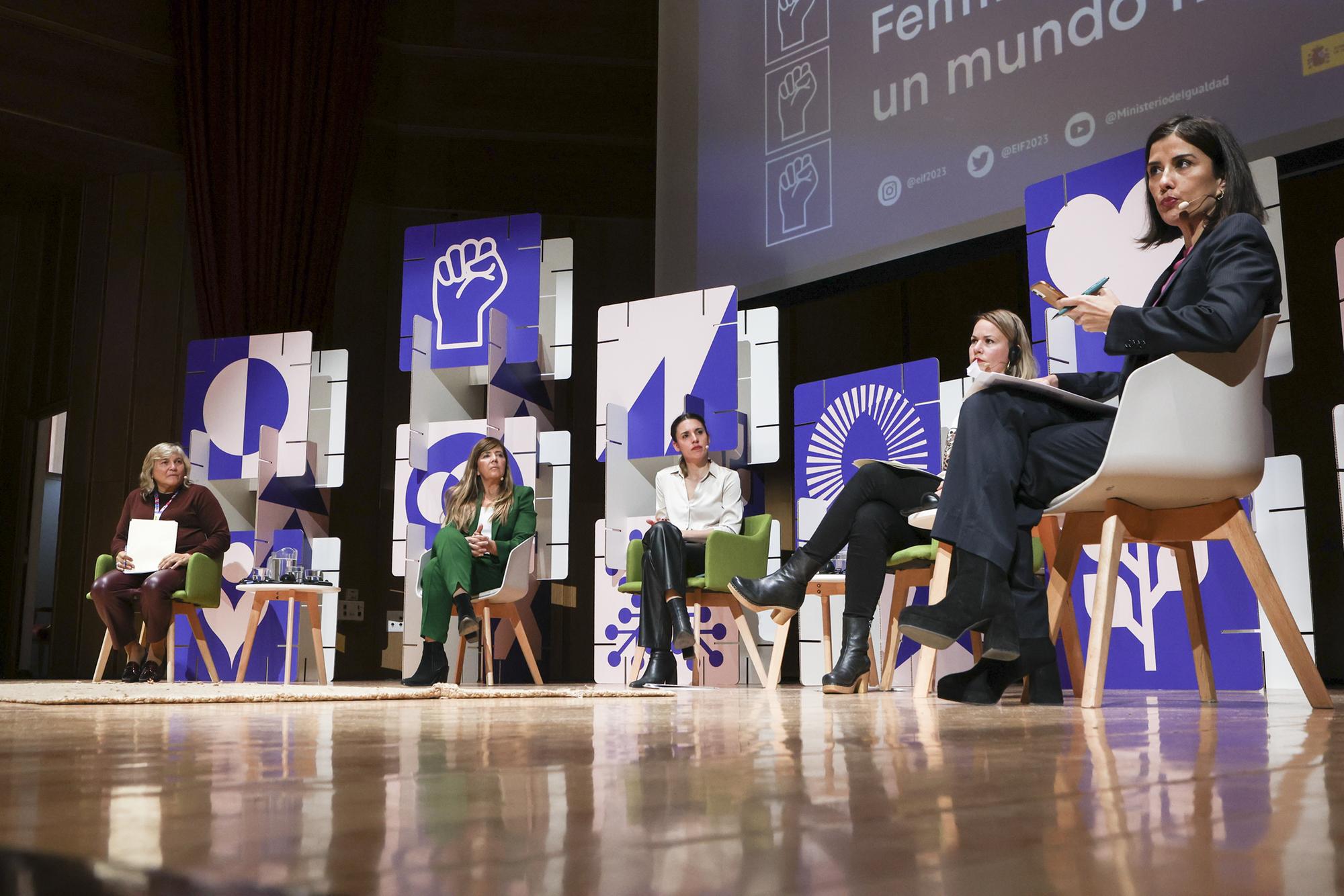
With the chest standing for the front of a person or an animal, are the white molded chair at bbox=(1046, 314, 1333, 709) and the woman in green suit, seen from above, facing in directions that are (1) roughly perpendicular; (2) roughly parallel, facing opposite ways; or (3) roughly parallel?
roughly perpendicular

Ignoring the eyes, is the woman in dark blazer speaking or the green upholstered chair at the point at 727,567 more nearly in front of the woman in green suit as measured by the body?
the woman in dark blazer speaking

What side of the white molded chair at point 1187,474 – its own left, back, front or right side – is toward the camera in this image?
left

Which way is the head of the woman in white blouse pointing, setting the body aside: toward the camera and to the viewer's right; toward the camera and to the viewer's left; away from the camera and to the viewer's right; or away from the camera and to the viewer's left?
toward the camera and to the viewer's right

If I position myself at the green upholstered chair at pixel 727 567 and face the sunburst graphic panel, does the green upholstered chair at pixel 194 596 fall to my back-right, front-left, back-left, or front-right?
back-left

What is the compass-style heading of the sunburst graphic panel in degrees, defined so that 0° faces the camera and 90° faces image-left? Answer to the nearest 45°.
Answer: approximately 45°

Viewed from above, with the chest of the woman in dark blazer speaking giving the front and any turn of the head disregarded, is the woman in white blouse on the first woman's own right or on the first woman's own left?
on the first woman's own right

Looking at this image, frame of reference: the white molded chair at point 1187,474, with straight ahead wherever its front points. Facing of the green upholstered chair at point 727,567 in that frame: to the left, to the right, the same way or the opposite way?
to the left

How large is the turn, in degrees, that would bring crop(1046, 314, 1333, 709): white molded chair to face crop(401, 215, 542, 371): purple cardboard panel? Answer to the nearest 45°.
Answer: approximately 45° to its right

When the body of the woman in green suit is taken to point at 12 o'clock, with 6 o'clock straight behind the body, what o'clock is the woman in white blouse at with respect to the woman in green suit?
The woman in white blouse is roughly at 9 o'clock from the woman in green suit.

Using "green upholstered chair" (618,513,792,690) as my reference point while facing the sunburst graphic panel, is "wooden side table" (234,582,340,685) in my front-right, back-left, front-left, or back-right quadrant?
back-left

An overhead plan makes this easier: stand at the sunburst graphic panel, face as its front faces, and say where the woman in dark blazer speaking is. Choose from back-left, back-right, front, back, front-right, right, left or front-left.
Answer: front-left

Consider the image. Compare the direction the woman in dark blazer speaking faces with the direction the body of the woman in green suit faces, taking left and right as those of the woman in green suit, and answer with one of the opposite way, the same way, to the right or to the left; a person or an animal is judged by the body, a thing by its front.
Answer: to the right
